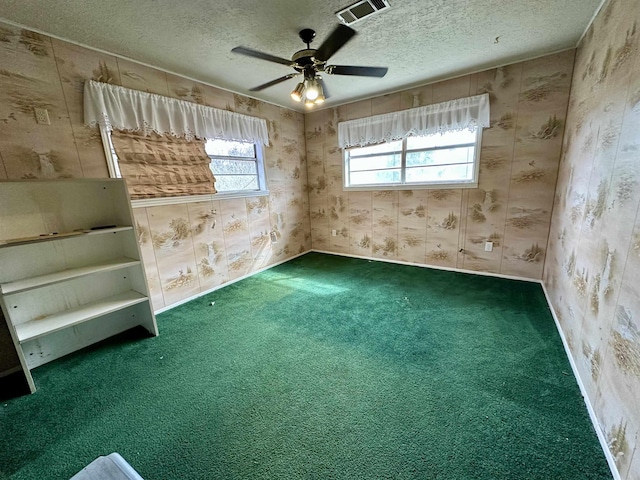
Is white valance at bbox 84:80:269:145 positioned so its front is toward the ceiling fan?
yes

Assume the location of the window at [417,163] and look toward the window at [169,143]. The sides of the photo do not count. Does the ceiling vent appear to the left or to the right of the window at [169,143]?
left

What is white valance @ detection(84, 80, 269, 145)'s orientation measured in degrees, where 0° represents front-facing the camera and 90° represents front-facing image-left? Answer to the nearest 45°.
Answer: approximately 315°

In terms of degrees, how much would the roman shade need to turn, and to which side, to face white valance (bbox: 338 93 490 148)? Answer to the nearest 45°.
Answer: approximately 45° to its left

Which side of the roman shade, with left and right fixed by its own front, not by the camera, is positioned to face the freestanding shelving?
right

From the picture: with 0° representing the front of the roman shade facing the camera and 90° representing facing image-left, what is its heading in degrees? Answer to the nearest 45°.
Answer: approximately 315°

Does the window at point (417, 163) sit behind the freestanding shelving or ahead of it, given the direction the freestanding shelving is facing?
ahead

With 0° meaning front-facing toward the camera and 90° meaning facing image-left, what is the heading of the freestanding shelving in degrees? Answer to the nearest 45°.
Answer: approximately 315°

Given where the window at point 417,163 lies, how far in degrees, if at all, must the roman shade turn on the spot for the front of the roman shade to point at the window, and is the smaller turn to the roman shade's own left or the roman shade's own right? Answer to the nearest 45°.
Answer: approximately 45° to the roman shade's own left
